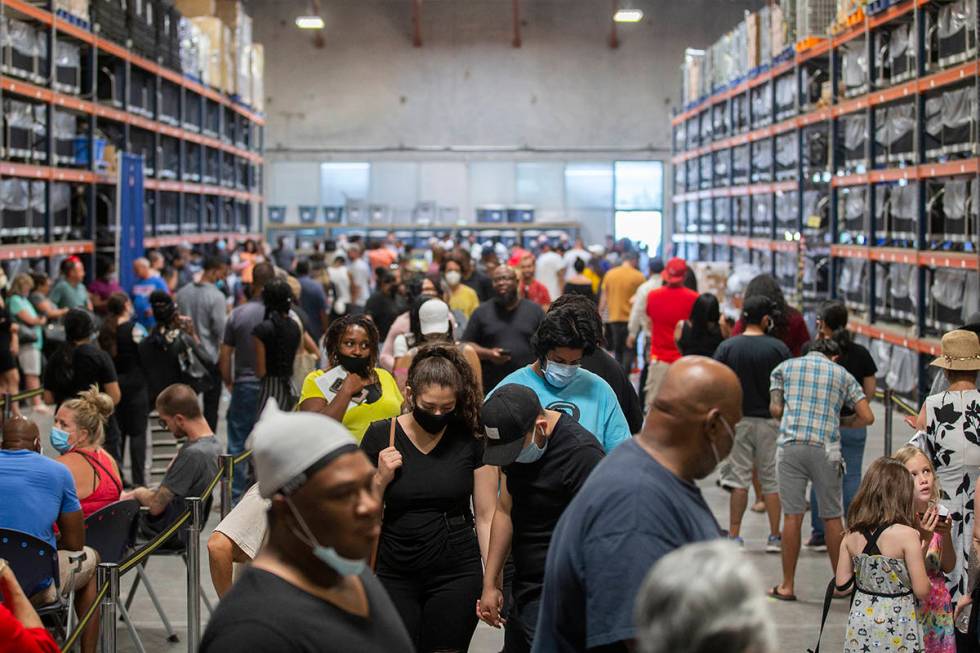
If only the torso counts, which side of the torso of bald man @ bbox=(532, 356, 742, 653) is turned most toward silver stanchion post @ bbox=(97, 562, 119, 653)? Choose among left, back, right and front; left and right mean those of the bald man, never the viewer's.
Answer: left

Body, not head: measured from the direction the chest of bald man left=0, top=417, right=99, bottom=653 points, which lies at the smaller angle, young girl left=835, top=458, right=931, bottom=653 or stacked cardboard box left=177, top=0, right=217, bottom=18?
the stacked cardboard box

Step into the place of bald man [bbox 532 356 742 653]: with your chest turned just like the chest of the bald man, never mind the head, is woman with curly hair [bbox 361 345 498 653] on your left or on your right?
on your left

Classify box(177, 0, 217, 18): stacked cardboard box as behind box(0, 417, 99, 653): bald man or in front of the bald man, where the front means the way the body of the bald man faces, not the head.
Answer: in front

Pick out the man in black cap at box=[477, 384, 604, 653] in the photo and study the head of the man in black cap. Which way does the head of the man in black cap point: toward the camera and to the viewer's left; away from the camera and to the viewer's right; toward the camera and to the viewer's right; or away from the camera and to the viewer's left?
toward the camera and to the viewer's left

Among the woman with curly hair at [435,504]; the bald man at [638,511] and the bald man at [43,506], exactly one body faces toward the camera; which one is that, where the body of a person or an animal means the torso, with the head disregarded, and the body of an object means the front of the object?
the woman with curly hair

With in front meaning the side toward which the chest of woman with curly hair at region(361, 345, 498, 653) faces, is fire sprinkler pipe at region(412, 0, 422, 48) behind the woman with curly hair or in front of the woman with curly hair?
behind

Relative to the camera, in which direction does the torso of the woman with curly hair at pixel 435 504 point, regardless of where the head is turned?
toward the camera

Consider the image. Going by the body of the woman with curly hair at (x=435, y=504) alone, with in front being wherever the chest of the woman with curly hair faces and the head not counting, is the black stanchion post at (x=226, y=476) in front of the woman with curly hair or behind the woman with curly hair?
behind

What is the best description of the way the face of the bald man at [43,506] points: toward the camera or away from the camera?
away from the camera

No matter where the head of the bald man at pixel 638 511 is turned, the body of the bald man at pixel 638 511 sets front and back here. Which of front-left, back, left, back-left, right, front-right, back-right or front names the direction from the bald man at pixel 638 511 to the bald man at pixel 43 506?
left

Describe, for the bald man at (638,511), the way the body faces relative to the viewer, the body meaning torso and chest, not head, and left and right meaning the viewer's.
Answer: facing away from the viewer and to the right of the viewer
